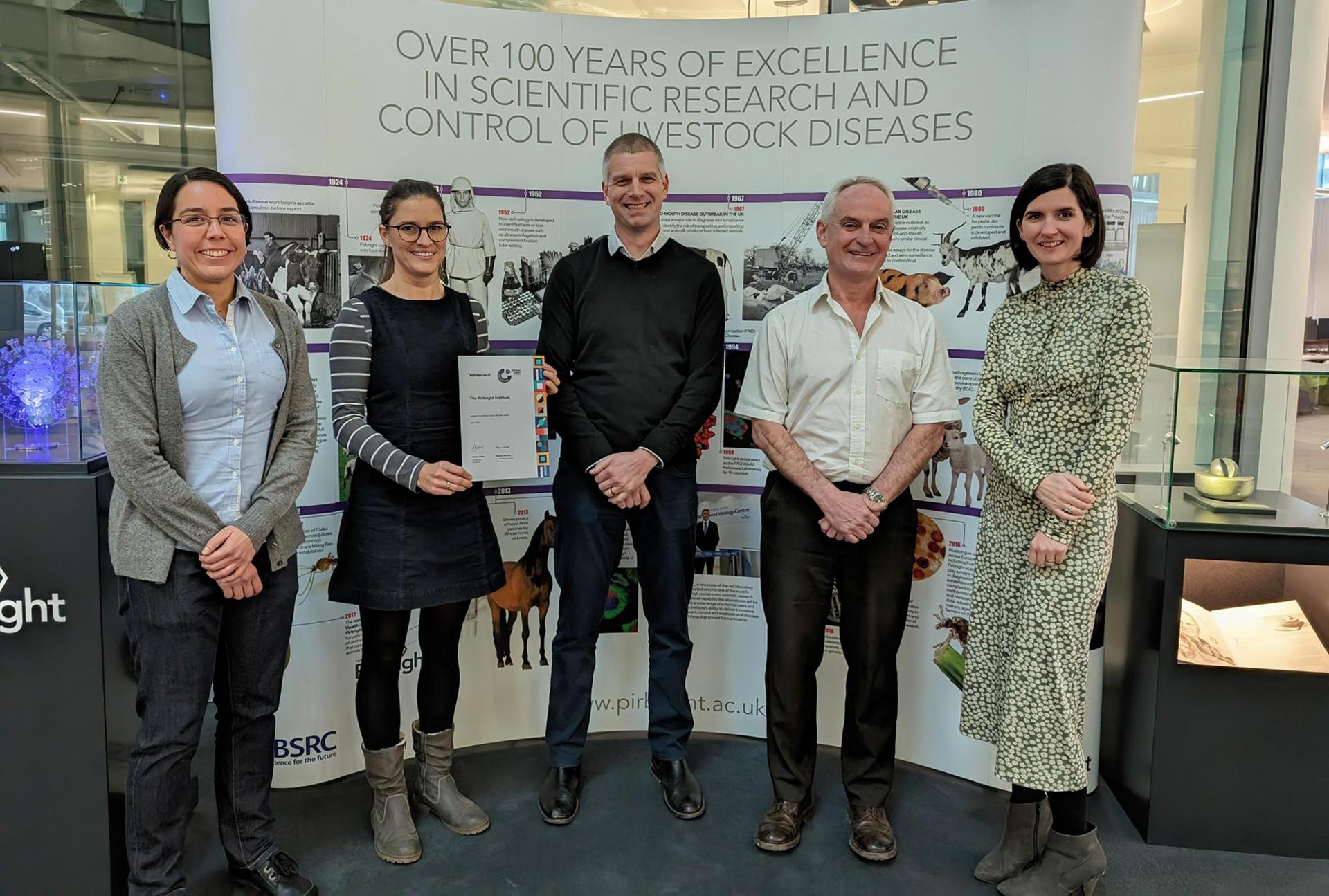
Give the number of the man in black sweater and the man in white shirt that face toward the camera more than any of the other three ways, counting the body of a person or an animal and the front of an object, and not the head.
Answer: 2

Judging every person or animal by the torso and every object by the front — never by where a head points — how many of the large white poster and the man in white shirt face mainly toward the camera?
2

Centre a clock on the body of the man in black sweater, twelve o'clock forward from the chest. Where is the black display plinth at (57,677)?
The black display plinth is roughly at 2 o'clock from the man in black sweater.

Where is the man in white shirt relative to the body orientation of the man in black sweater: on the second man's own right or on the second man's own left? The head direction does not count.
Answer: on the second man's own left

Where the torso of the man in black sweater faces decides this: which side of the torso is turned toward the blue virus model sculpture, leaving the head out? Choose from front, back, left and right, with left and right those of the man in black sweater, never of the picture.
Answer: right

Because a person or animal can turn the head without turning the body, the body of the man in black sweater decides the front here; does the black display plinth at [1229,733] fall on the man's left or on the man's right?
on the man's left

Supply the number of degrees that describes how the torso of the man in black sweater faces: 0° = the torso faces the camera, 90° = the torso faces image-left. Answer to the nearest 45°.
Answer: approximately 0°

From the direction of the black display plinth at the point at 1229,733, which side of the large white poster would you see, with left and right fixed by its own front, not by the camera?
left

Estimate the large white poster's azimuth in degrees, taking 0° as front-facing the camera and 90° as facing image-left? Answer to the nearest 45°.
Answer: approximately 0°
